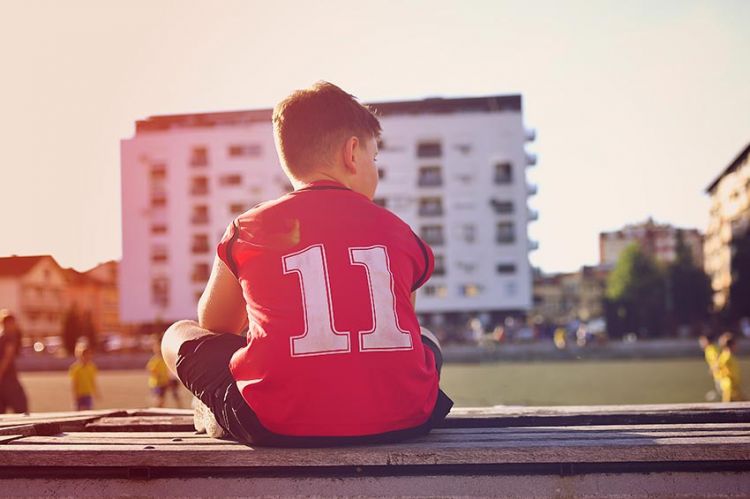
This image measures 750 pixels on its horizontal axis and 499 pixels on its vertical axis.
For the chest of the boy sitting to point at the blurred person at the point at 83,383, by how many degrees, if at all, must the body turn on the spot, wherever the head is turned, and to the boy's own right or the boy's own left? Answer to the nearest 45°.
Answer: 0° — they already face them

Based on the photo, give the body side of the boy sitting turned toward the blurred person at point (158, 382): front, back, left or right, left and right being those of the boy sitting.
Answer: front

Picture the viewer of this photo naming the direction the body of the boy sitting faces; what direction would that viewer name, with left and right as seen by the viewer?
facing away from the viewer

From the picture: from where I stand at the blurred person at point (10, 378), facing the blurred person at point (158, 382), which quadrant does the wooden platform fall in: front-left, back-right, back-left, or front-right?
back-right

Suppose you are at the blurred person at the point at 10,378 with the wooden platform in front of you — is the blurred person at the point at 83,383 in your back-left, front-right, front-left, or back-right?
back-left

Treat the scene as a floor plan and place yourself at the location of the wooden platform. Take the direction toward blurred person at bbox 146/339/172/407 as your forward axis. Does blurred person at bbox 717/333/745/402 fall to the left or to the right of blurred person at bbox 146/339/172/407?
right

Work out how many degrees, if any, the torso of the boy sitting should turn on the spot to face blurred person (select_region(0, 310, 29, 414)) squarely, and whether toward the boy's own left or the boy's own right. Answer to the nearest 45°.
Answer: approximately 45° to the boy's own left

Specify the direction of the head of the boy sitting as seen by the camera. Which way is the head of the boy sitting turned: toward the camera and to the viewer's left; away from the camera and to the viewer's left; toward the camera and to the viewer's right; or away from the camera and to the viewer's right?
away from the camera and to the viewer's right
